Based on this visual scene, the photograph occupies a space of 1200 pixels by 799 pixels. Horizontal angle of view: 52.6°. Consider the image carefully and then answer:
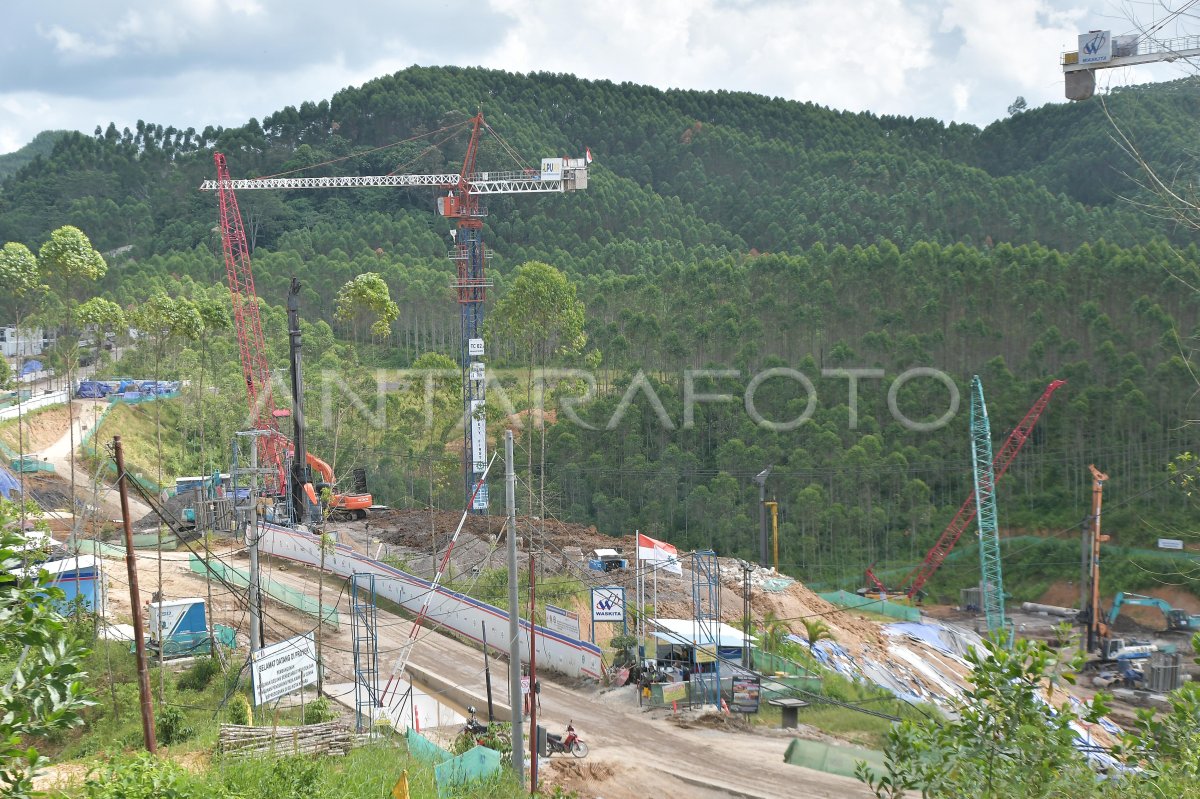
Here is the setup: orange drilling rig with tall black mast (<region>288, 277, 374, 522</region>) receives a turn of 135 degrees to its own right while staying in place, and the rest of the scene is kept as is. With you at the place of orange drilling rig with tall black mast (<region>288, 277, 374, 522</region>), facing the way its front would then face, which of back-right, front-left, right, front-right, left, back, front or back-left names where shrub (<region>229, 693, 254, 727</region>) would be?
back-right

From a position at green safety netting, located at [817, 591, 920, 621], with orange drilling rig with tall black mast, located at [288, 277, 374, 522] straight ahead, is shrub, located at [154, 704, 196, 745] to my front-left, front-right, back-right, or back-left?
front-left

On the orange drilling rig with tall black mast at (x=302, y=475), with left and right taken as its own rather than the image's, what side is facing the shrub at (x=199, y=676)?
left

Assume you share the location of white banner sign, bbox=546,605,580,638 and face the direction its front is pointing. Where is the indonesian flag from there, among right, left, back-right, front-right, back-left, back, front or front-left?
back

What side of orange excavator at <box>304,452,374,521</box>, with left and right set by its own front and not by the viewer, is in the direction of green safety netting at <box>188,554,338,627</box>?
left

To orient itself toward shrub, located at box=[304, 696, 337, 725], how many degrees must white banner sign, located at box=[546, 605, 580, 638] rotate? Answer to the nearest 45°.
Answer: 0° — it already faces it

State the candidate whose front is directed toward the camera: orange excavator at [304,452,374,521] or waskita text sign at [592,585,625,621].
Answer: the waskita text sign

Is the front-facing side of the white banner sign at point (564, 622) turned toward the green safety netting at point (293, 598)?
no

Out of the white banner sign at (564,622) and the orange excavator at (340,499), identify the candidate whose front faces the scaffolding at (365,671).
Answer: the white banner sign

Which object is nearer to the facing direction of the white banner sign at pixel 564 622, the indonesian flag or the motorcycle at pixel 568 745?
the motorcycle

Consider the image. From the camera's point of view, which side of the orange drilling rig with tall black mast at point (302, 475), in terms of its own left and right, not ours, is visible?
left

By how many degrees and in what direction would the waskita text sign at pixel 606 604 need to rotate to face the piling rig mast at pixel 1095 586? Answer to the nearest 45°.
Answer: approximately 135° to its left

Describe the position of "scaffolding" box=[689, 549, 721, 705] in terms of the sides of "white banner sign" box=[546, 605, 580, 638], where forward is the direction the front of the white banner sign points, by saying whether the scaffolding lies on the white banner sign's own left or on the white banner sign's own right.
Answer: on the white banner sign's own left

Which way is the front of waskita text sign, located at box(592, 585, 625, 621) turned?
toward the camera

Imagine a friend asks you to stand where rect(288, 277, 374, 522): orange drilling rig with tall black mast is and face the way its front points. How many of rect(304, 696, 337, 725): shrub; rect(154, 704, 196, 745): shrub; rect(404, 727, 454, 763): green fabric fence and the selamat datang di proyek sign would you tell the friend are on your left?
4

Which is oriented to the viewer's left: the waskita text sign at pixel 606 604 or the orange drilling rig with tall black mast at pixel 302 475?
the orange drilling rig with tall black mast

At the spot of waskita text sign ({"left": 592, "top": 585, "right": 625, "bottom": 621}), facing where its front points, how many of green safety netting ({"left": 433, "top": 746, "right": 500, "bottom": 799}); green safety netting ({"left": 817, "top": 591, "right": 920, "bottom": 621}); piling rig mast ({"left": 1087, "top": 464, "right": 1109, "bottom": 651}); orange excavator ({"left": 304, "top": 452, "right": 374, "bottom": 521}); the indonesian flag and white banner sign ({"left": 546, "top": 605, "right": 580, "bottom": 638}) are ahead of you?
1

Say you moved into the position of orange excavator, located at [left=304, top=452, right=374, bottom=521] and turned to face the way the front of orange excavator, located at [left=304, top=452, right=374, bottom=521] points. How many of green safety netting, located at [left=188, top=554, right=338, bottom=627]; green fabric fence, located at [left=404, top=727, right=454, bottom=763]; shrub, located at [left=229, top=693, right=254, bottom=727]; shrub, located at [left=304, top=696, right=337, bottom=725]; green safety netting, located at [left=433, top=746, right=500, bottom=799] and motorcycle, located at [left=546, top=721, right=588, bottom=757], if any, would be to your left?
6

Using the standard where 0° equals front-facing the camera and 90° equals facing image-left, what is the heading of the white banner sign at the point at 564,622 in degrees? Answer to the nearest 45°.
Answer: approximately 45°
